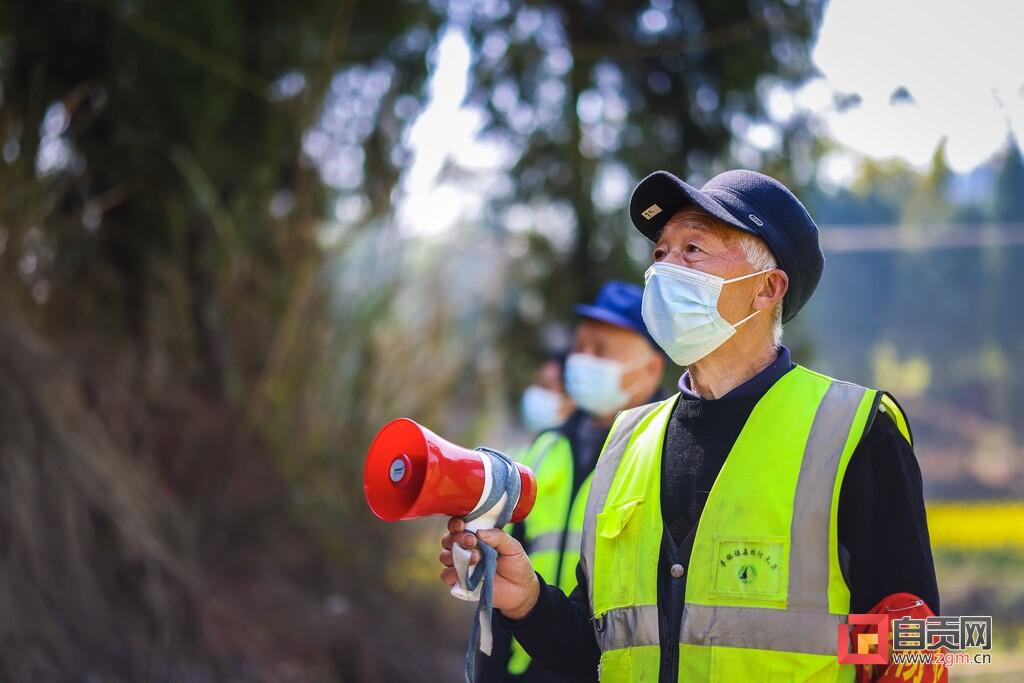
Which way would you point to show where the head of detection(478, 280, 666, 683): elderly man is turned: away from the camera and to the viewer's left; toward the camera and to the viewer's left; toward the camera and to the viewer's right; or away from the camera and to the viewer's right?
toward the camera and to the viewer's left

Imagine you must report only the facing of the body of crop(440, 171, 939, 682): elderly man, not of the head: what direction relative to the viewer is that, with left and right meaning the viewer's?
facing the viewer and to the left of the viewer

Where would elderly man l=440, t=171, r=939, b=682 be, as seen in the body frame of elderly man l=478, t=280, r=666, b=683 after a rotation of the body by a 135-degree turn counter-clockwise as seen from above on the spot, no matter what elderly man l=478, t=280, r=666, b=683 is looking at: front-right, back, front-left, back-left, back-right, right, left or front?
right
